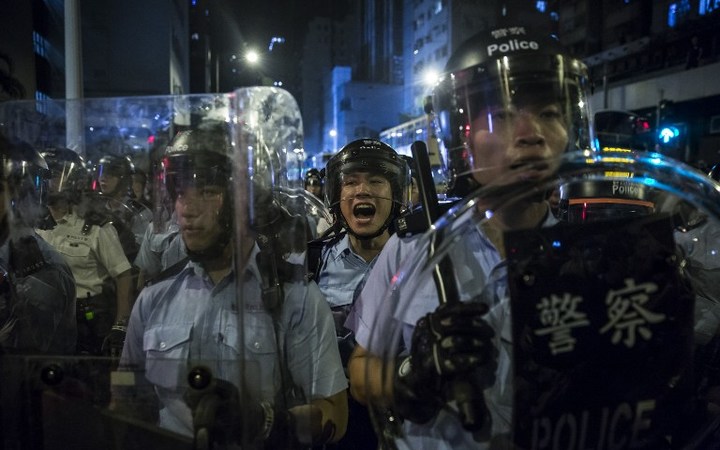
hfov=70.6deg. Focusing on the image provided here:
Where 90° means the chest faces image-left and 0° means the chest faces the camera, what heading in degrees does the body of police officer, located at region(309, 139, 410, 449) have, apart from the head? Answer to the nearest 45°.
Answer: approximately 0°

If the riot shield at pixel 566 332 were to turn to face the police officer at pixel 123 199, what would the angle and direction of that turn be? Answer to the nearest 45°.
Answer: approximately 90° to its right

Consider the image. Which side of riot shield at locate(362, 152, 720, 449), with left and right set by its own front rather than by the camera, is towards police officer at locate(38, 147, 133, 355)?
right

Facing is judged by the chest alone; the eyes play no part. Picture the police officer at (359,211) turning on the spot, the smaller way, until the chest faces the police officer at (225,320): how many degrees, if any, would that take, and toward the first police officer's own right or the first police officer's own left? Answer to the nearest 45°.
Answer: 0° — they already face them

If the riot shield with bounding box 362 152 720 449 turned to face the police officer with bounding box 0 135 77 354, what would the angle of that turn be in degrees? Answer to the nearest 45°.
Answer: approximately 90° to its right

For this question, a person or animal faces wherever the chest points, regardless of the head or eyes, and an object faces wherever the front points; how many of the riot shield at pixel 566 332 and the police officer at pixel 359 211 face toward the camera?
2
